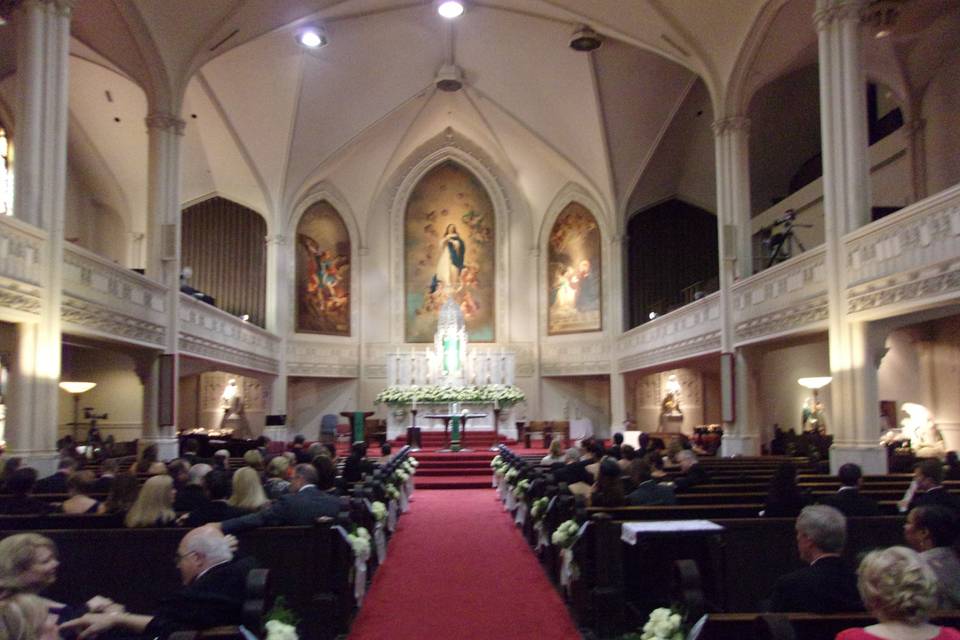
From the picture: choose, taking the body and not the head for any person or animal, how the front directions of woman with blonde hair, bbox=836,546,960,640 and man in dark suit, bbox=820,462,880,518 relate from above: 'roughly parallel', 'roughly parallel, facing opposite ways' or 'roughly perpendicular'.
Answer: roughly parallel

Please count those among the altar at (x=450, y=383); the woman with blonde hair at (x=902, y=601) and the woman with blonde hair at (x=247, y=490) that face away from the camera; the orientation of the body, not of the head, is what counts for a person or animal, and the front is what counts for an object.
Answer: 2

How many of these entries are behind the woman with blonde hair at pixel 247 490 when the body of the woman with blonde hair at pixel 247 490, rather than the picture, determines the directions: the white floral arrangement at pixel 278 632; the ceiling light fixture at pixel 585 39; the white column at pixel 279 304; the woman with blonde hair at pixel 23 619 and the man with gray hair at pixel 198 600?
3

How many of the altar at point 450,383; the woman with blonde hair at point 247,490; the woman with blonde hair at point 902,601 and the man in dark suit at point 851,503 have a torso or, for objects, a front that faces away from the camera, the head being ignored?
3

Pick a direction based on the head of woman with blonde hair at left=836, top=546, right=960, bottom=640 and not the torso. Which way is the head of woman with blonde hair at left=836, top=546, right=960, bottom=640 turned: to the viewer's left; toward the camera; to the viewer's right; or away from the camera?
away from the camera

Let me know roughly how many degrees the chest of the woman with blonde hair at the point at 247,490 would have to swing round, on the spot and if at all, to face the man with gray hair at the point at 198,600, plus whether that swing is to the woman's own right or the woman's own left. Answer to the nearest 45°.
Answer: approximately 180°

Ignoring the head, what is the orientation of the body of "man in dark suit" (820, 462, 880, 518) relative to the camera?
away from the camera

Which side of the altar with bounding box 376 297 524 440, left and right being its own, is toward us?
front

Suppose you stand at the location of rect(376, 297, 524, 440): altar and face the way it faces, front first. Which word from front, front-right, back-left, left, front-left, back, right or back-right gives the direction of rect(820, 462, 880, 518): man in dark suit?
front

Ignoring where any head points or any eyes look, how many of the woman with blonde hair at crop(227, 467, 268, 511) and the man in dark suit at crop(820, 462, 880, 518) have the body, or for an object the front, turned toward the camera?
0

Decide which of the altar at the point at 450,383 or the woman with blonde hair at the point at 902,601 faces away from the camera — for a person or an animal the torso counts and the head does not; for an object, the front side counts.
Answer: the woman with blonde hair

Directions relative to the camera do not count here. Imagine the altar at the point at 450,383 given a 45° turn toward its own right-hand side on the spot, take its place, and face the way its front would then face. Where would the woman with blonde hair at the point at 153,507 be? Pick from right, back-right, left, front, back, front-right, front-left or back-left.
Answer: front-left

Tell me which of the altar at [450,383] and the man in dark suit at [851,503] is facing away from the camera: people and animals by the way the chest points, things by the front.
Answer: the man in dark suit

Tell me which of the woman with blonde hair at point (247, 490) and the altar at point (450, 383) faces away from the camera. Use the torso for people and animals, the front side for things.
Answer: the woman with blonde hair

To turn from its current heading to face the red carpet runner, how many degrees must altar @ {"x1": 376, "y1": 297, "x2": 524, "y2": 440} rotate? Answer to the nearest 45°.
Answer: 0° — it already faces it

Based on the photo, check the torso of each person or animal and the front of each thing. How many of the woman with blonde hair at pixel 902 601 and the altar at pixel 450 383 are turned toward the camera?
1

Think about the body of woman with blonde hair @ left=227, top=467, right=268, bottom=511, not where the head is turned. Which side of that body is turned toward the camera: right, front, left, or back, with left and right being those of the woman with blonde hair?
back

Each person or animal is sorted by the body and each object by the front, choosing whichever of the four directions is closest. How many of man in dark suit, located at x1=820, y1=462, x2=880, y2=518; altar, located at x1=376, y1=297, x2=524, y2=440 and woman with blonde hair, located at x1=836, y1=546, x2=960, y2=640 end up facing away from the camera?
2

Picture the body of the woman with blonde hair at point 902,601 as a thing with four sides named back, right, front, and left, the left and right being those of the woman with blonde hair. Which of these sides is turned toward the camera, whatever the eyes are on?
back

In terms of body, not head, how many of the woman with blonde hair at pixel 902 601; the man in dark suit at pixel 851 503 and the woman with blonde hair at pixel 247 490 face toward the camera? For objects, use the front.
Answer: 0
